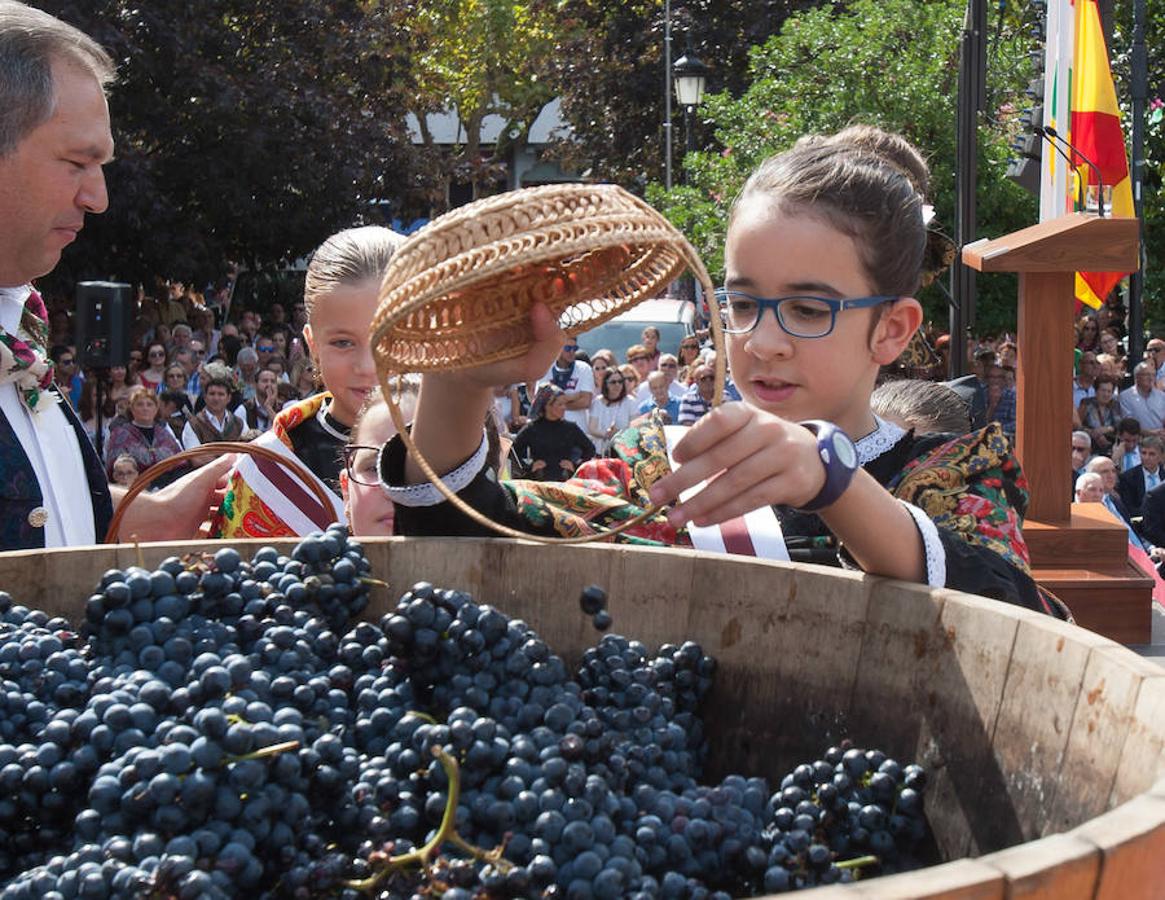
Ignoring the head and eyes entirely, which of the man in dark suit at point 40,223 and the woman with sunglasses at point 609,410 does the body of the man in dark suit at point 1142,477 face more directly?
the man in dark suit

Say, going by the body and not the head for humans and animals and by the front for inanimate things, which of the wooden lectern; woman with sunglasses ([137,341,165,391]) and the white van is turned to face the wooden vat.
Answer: the woman with sunglasses

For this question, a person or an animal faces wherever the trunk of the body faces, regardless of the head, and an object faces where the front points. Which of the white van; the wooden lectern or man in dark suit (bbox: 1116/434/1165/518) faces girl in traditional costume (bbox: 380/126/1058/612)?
the man in dark suit

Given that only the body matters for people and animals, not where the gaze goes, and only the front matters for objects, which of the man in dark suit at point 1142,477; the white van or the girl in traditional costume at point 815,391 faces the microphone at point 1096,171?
the man in dark suit

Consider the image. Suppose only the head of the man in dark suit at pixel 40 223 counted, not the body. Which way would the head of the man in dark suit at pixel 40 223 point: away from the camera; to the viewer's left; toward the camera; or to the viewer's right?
to the viewer's right

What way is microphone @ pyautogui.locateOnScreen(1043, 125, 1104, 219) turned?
to the viewer's left

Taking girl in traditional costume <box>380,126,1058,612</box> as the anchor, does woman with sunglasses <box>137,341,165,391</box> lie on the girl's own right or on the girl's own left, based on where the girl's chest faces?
on the girl's own right

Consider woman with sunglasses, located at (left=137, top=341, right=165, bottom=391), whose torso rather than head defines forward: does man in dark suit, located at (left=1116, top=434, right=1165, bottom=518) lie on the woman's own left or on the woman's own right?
on the woman's own left
